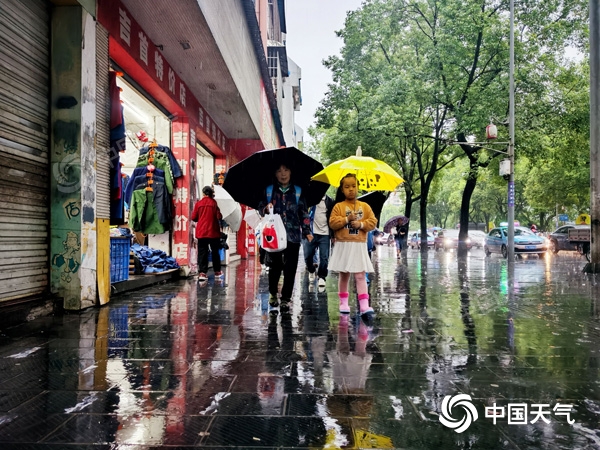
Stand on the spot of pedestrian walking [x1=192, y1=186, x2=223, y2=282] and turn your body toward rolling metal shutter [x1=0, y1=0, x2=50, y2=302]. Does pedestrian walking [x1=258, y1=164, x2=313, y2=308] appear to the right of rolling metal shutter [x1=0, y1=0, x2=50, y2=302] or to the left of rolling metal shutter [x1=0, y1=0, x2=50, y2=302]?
left

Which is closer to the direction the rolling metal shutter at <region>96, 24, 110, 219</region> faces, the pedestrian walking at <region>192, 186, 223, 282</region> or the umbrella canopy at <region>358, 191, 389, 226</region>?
the umbrella canopy

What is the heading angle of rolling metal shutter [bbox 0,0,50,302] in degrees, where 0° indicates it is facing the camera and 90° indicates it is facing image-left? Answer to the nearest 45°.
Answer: approximately 270°

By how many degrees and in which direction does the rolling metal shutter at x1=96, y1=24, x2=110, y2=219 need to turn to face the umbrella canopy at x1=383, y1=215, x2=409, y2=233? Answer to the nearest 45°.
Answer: approximately 45° to its left

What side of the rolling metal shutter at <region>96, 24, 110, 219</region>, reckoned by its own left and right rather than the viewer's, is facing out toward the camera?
right

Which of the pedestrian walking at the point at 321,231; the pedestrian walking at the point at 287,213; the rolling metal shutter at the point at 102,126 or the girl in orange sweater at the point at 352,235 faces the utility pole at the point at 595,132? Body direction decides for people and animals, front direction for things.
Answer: the rolling metal shutter

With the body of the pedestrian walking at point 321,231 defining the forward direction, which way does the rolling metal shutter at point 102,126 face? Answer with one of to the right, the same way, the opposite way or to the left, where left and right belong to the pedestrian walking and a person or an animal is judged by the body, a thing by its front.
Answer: to the left

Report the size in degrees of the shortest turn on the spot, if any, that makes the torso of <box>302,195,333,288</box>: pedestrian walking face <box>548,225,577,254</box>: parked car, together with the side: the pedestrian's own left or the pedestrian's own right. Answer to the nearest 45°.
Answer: approximately 135° to the pedestrian's own left

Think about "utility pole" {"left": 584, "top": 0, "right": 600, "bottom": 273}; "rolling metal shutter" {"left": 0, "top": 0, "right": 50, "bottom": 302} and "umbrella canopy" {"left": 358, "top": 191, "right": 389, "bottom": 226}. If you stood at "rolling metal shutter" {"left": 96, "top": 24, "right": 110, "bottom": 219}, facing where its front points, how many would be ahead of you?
2

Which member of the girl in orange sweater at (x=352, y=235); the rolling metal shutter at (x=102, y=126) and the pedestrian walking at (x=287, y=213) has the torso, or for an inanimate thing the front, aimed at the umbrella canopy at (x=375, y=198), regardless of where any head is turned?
the rolling metal shutter

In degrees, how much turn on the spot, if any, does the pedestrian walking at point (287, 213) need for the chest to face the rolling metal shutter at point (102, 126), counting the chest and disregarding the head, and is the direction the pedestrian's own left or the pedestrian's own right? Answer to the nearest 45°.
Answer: approximately 90° to the pedestrian's own right

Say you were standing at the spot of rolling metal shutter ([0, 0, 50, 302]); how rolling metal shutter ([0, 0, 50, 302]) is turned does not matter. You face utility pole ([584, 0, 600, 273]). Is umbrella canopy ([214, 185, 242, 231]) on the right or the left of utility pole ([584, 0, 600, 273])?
left
